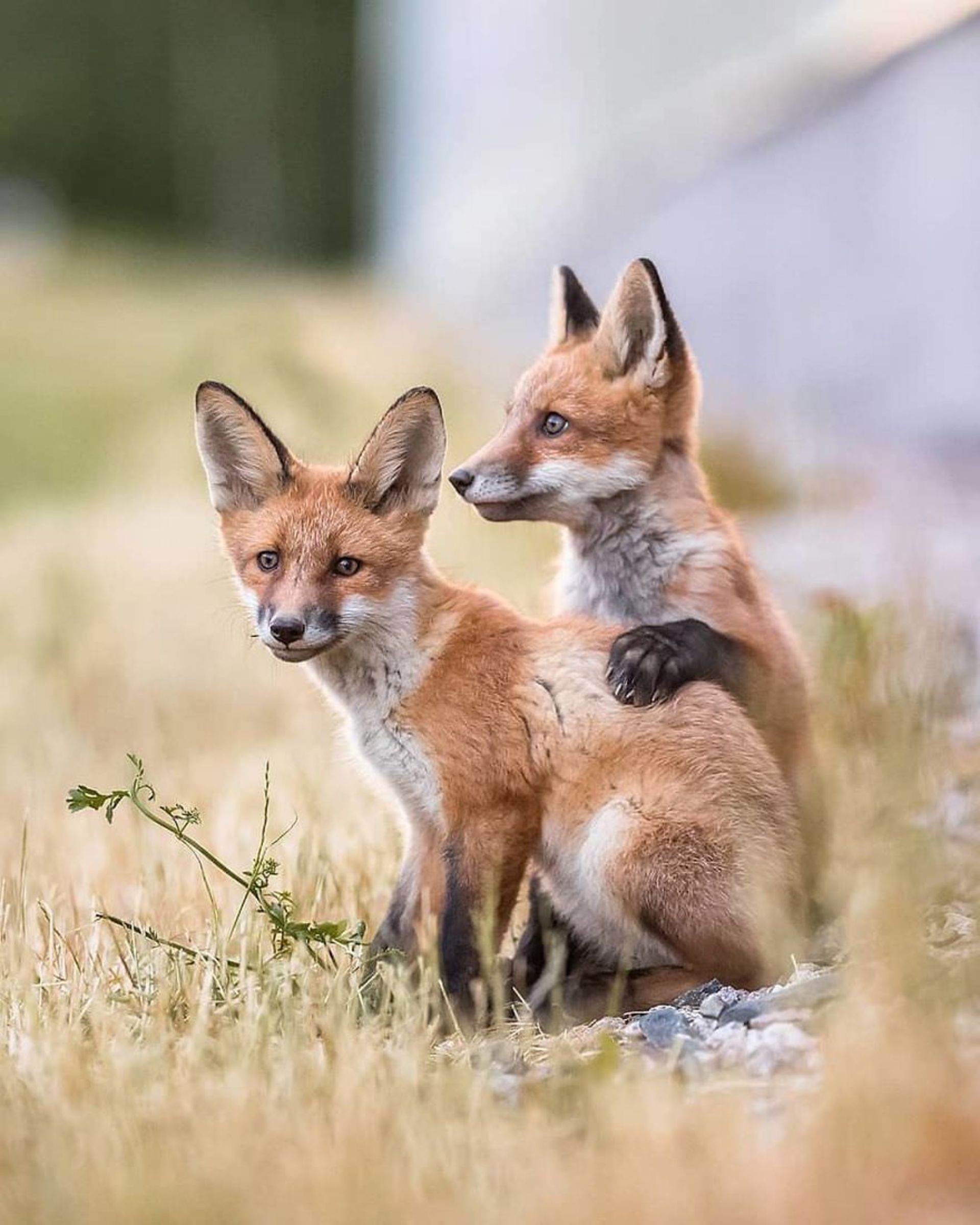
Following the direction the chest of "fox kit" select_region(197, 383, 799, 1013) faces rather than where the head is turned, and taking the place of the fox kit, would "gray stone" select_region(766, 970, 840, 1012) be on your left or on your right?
on your left

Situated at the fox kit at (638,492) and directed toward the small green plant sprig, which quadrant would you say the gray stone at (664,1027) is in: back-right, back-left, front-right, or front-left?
front-left

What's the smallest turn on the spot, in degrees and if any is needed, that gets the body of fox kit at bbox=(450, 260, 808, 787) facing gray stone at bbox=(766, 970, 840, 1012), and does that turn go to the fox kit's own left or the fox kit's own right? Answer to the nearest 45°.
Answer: approximately 90° to the fox kit's own left

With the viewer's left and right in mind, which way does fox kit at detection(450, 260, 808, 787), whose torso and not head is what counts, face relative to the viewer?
facing to the left of the viewer

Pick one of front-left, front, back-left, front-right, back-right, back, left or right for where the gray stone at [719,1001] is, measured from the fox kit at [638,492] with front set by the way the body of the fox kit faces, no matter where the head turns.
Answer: left

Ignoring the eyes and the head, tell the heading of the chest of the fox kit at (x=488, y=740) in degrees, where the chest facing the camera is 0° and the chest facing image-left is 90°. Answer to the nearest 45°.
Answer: approximately 45°

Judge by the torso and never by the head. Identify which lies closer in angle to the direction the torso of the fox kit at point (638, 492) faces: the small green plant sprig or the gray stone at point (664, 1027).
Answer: the small green plant sprig

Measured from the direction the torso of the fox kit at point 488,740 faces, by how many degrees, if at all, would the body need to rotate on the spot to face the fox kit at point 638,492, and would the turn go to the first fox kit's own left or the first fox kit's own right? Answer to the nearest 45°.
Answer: approximately 180°

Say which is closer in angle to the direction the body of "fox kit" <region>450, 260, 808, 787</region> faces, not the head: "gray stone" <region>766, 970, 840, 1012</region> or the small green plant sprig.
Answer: the small green plant sprig

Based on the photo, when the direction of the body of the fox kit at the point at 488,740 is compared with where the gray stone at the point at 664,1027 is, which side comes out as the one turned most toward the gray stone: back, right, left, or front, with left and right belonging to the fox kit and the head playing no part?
left
